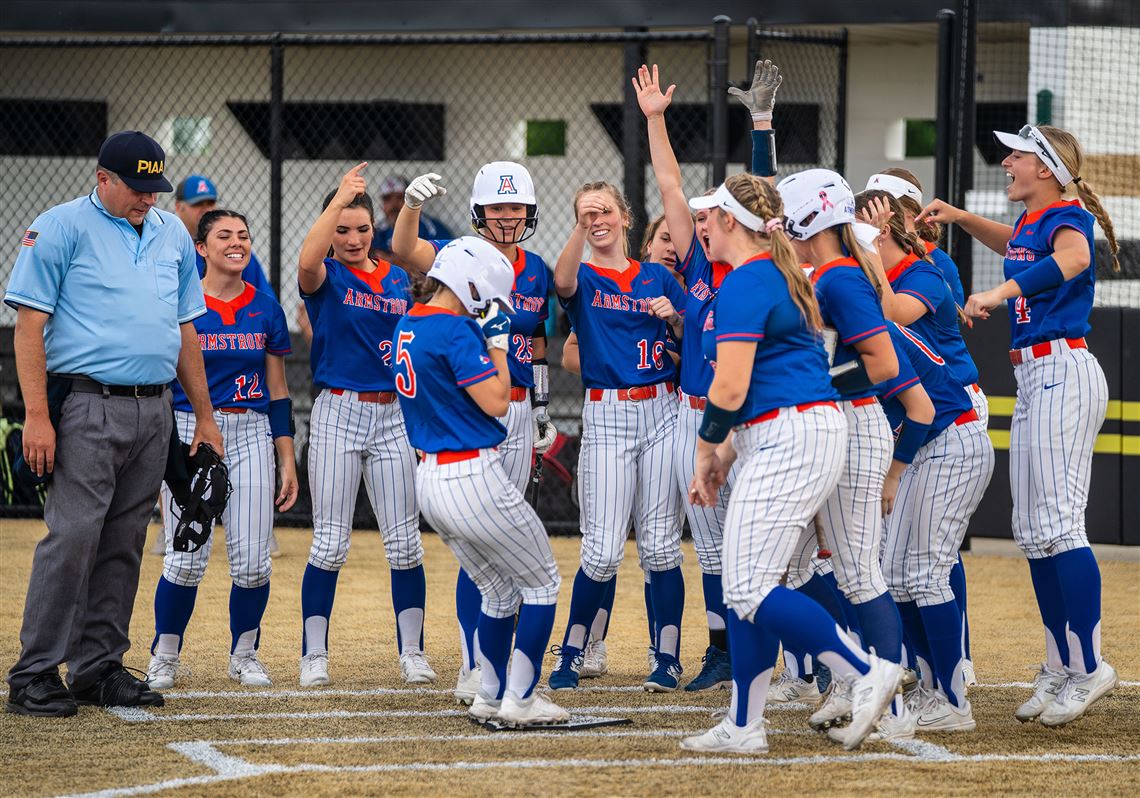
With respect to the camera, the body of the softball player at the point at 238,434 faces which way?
toward the camera

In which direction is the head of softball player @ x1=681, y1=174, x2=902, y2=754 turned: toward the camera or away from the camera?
away from the camera

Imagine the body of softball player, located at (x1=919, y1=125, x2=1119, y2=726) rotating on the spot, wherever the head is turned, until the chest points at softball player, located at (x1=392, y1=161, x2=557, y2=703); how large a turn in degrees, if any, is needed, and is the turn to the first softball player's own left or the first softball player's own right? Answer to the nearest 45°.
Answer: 0° — they already face them

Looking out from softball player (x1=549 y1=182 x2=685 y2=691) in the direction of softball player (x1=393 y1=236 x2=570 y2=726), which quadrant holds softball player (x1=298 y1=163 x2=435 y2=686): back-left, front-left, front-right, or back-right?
front-right

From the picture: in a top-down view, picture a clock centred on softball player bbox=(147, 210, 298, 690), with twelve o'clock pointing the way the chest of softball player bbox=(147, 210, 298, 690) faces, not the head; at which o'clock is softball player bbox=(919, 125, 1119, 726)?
softball player bbox=(919, 125, 1119, 726) is roughly at 10 o'clock from softball player bbox=(147, 210, 298, 690).

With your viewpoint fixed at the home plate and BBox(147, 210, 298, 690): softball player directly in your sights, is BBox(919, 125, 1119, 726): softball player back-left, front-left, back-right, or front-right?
back-right

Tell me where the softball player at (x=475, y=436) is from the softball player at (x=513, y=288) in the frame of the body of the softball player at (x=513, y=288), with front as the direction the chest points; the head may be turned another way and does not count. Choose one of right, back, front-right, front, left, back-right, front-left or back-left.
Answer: front

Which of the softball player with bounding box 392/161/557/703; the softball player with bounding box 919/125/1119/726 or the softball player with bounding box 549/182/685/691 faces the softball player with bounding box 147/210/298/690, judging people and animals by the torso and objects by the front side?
the softball player with bounding box 919/125/1119/726

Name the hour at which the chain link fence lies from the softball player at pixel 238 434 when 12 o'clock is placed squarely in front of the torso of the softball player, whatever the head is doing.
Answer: The chain link fence is roughly at 6 o'clock from the softball player.

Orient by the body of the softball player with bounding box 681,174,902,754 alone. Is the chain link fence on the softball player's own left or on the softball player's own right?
on the softball player's own right

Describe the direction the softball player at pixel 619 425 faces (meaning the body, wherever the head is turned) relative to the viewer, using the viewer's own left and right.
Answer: facing the viewer

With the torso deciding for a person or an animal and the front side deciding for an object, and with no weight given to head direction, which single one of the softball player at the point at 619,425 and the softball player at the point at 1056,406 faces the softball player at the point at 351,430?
the softball player at the point at 1056,406

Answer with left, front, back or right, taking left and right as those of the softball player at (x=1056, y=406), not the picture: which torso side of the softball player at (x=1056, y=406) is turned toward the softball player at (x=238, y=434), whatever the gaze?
front
